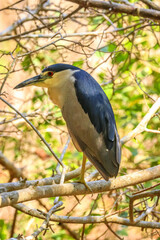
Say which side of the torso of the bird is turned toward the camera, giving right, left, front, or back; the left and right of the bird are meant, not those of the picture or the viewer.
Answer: left
